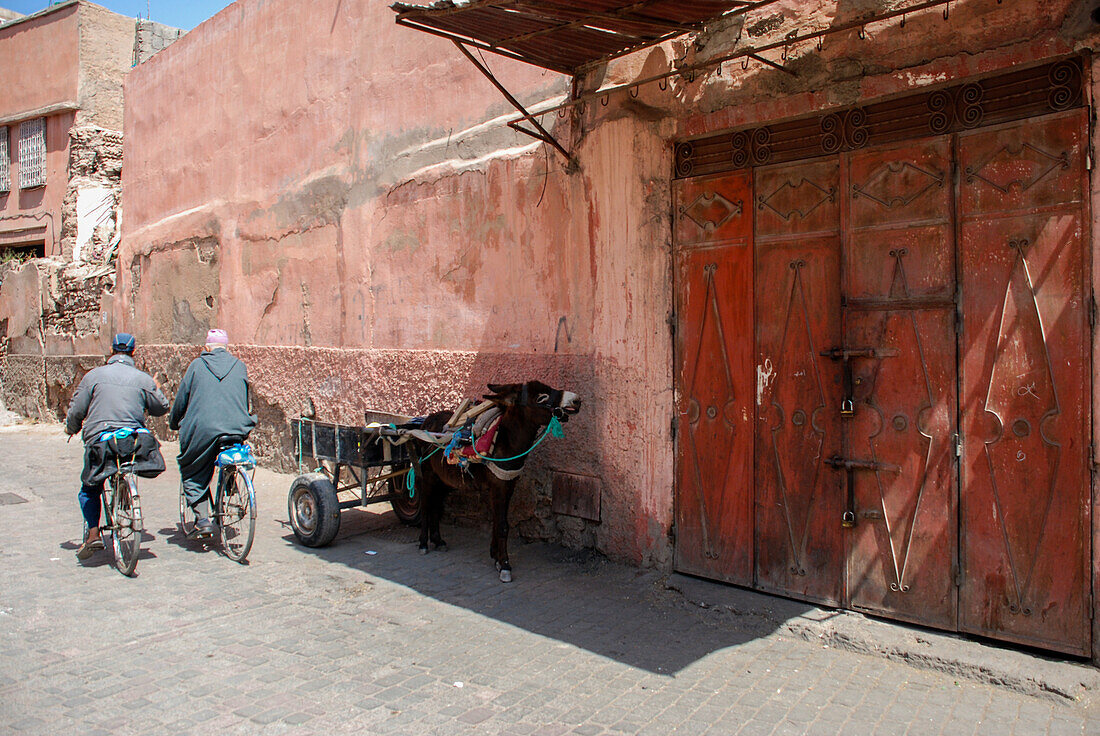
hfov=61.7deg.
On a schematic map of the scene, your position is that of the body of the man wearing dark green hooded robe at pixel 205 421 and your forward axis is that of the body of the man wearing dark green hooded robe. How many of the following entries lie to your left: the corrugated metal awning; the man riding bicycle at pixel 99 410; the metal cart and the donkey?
1

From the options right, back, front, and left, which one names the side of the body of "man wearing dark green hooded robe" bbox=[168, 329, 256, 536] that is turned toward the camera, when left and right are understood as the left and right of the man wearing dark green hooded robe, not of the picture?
back

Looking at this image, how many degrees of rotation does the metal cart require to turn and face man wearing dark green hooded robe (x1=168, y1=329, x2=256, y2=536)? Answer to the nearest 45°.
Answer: approximately 135° to its right

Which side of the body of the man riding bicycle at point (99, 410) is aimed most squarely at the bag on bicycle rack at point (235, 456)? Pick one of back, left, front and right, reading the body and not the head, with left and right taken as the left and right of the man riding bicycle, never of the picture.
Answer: right

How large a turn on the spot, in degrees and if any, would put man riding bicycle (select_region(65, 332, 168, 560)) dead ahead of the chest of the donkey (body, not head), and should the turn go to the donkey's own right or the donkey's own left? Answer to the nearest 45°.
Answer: approximately 135° to the donkey's own right

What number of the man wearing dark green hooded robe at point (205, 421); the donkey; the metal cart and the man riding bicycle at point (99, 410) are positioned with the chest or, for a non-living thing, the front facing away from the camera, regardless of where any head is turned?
2

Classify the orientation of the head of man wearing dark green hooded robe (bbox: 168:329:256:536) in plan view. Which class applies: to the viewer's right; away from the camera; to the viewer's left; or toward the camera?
away from the camera

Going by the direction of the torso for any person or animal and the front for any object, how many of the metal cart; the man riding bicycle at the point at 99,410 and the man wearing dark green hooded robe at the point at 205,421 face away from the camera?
2

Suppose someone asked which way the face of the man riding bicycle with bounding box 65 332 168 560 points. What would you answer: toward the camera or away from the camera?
away from the camera

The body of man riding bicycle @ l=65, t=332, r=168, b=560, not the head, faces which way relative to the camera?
away from the camera

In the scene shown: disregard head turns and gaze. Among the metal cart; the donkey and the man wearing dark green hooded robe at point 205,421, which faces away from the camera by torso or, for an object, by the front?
the man wearing dark green hooded robe

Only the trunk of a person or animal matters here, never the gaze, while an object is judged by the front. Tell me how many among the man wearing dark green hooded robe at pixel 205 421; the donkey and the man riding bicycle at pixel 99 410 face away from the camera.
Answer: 2

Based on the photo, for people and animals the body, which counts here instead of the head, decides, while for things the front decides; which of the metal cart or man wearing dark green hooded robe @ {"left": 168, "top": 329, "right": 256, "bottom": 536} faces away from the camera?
the man wearing dark green hooded robe

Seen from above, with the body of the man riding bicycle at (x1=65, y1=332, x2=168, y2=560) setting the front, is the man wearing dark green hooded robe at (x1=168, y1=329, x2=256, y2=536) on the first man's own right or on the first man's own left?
on the first man's own right

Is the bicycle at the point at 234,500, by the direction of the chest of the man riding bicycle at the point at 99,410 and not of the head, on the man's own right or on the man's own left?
on the man's own right
